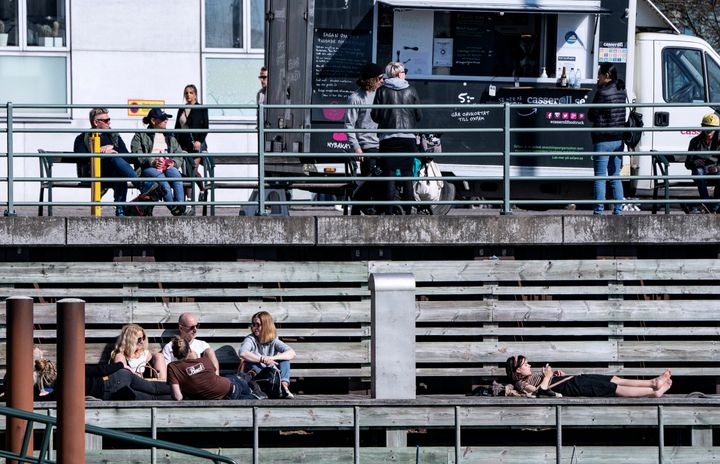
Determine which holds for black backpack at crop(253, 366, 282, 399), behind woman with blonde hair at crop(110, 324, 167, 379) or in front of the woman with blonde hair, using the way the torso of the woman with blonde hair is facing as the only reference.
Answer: in front

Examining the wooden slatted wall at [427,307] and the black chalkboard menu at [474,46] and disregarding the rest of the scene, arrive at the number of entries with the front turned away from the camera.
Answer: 0

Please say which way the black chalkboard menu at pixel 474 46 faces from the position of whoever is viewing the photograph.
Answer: facing the viewer

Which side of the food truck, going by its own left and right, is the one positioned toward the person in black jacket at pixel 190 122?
back

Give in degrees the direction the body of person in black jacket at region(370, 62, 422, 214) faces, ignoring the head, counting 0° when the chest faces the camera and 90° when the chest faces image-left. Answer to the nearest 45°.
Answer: approximately 180°

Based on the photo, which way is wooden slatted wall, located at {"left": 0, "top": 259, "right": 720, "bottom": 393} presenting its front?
toward the camera

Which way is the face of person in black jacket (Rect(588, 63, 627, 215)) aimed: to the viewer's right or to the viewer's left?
to the viewer's left

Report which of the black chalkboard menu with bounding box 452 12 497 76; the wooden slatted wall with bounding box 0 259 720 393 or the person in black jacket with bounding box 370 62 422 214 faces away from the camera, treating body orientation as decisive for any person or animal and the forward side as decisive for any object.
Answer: the person in black jacket

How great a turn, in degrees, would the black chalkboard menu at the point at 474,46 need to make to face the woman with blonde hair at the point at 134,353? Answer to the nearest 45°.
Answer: approximately 45° to its right

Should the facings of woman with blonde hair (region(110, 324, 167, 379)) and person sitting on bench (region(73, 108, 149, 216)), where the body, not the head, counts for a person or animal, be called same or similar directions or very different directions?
same or similar directions

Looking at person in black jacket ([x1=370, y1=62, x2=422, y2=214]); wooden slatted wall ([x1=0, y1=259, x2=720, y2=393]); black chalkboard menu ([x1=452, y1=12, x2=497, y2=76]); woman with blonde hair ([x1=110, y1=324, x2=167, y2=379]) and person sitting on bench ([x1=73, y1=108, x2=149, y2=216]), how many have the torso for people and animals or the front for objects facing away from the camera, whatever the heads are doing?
1

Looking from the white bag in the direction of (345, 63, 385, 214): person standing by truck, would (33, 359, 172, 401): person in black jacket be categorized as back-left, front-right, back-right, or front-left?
front-left

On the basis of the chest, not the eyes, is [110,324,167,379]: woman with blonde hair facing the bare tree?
no

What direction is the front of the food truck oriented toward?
to the viewer's right

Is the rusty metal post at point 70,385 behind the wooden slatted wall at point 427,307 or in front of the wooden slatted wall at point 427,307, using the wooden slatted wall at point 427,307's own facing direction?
in front

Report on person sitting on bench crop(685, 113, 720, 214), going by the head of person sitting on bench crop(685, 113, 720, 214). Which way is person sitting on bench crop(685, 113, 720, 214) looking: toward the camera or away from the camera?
toward the camera

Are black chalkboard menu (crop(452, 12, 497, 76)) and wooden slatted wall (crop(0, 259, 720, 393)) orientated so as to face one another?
no
